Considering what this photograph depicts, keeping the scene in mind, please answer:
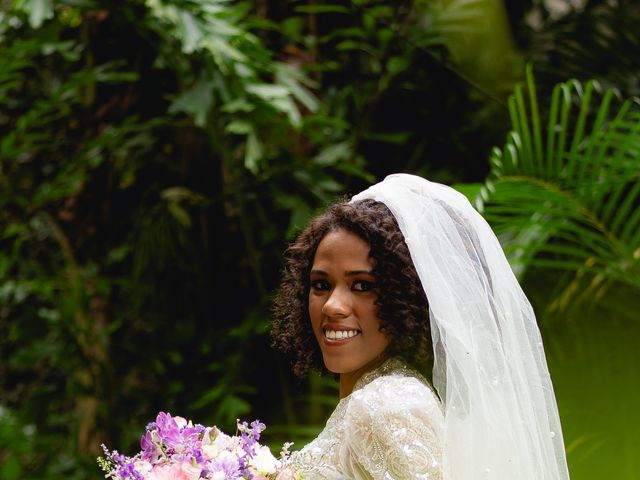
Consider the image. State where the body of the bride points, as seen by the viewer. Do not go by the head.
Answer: to the viewer's left

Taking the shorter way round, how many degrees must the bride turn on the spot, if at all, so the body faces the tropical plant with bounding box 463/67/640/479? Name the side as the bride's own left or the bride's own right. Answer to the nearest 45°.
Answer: approximately 135° to the bride's own right
